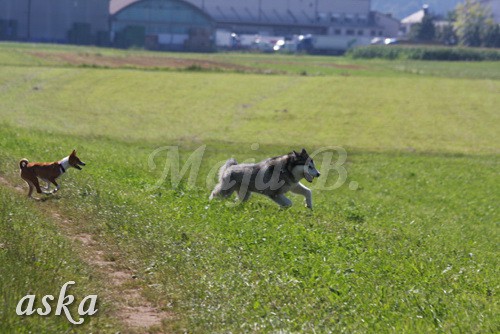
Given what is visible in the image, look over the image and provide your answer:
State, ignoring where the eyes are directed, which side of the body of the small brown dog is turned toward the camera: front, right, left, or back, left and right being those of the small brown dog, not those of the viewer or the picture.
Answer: right

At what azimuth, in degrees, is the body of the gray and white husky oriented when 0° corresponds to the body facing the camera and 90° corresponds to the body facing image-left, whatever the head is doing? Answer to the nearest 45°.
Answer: approximately 270°

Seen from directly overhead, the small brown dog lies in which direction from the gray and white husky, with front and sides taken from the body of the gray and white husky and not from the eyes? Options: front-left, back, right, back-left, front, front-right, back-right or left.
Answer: back-right

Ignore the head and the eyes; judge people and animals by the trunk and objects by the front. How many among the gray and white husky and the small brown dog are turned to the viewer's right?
2
